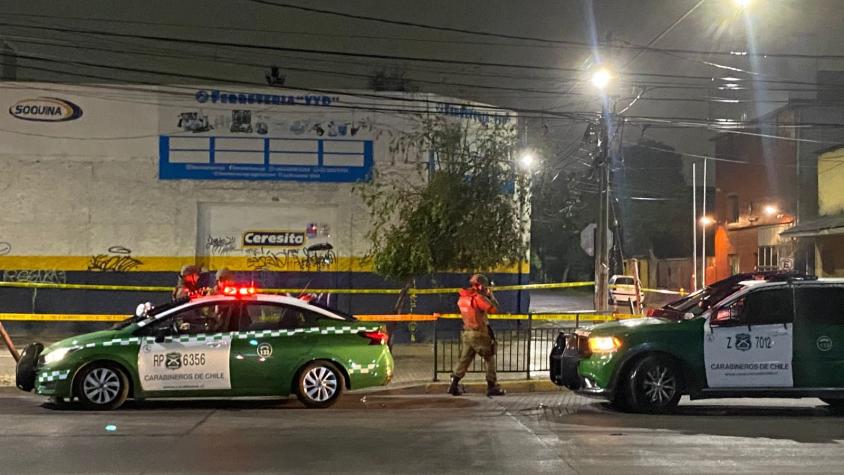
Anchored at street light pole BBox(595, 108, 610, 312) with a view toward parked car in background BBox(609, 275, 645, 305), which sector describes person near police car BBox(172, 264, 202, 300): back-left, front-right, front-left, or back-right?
back-left

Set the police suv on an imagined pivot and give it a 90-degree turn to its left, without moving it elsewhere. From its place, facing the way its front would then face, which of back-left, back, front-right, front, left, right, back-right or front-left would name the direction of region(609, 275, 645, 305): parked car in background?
back

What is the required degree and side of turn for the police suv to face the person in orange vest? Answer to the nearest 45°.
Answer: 0° — it already faces them

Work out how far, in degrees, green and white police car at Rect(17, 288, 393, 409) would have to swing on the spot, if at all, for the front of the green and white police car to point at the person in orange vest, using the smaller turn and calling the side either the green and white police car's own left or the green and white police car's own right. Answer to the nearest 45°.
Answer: approximately 180°

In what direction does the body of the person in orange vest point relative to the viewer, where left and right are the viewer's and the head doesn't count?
facing away from the viewer and to the right of the viewer

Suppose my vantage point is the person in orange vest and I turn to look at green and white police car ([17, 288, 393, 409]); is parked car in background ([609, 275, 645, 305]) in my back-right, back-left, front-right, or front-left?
back-right

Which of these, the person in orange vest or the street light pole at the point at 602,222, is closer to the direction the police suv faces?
the person in orange vest

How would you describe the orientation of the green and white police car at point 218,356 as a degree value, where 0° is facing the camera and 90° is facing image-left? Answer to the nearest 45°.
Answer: approximately 90°

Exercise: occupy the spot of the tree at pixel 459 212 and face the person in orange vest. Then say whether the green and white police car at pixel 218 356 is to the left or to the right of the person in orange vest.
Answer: right

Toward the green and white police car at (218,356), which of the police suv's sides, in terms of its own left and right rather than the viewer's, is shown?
front

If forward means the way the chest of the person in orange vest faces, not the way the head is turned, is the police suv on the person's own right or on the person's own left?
on the person's own right

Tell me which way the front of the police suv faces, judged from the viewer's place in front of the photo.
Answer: facing to the left of the viewer

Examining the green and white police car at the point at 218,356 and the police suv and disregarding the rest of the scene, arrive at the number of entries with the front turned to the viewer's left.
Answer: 2

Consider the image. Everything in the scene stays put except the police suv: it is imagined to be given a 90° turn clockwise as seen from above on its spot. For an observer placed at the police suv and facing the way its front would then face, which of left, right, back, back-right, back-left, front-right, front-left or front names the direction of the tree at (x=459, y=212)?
front-left

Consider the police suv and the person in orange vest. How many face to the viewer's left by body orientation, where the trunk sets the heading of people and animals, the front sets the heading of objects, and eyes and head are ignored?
1

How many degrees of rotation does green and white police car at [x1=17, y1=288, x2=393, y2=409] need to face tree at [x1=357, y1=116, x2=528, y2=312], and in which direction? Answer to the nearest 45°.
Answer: approximately 135° to its right
